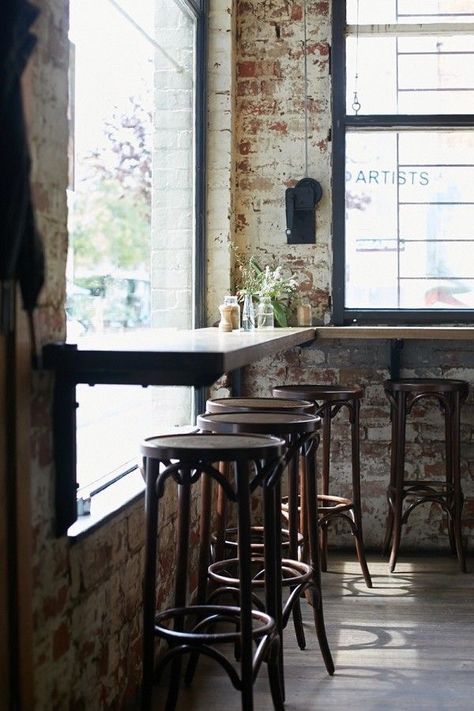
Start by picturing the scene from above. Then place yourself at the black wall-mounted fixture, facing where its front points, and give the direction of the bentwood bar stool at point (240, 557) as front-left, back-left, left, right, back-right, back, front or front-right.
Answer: front

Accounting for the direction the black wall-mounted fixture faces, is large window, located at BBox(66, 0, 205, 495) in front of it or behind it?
in front

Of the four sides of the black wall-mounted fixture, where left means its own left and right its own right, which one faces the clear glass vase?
front

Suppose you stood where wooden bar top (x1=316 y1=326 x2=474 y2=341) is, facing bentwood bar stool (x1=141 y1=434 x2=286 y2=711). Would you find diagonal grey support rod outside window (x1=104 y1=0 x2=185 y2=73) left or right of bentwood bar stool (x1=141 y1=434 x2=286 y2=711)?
right

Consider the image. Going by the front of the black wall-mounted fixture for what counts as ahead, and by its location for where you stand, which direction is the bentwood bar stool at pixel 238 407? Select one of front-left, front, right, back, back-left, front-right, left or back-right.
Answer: front

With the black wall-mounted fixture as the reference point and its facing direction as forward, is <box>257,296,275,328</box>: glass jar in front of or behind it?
in front

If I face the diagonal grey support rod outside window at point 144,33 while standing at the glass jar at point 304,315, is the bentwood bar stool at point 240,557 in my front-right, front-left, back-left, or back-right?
front-left

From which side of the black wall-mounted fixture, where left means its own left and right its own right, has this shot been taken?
front

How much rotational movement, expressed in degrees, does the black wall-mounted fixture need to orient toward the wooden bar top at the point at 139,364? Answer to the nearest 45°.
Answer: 0° — it already faces it

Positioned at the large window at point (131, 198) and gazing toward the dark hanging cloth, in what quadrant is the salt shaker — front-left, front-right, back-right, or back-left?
back-left

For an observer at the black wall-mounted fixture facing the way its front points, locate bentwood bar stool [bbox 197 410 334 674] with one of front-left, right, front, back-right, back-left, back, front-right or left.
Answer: front
